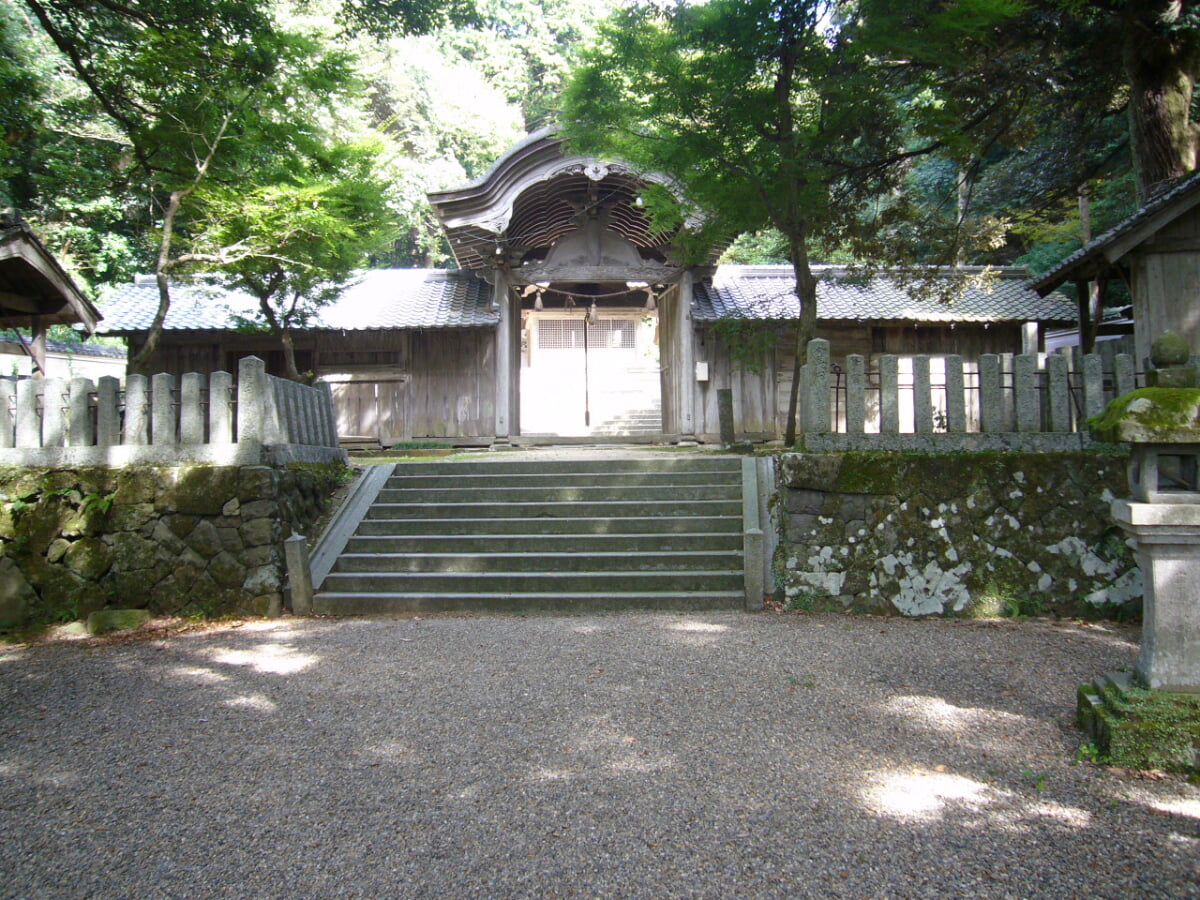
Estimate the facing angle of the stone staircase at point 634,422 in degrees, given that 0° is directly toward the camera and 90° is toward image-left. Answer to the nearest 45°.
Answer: approximately 0°

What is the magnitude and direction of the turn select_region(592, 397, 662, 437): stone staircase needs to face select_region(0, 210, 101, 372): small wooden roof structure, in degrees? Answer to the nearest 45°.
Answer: approximately 45° to its right

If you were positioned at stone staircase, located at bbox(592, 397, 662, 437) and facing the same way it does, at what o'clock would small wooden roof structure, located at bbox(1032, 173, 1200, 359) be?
The small wooden roof structure is roughly at 11 o'clock from the stone staircase.

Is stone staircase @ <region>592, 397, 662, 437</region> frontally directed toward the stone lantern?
yes

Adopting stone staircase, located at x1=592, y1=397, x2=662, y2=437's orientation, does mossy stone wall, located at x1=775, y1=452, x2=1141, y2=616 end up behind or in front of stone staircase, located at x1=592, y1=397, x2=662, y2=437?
in front

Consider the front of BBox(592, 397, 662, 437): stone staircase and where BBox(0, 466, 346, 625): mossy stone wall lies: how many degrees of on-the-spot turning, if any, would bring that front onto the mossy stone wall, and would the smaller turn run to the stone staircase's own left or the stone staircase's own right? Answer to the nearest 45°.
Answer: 0° — it already faces it
